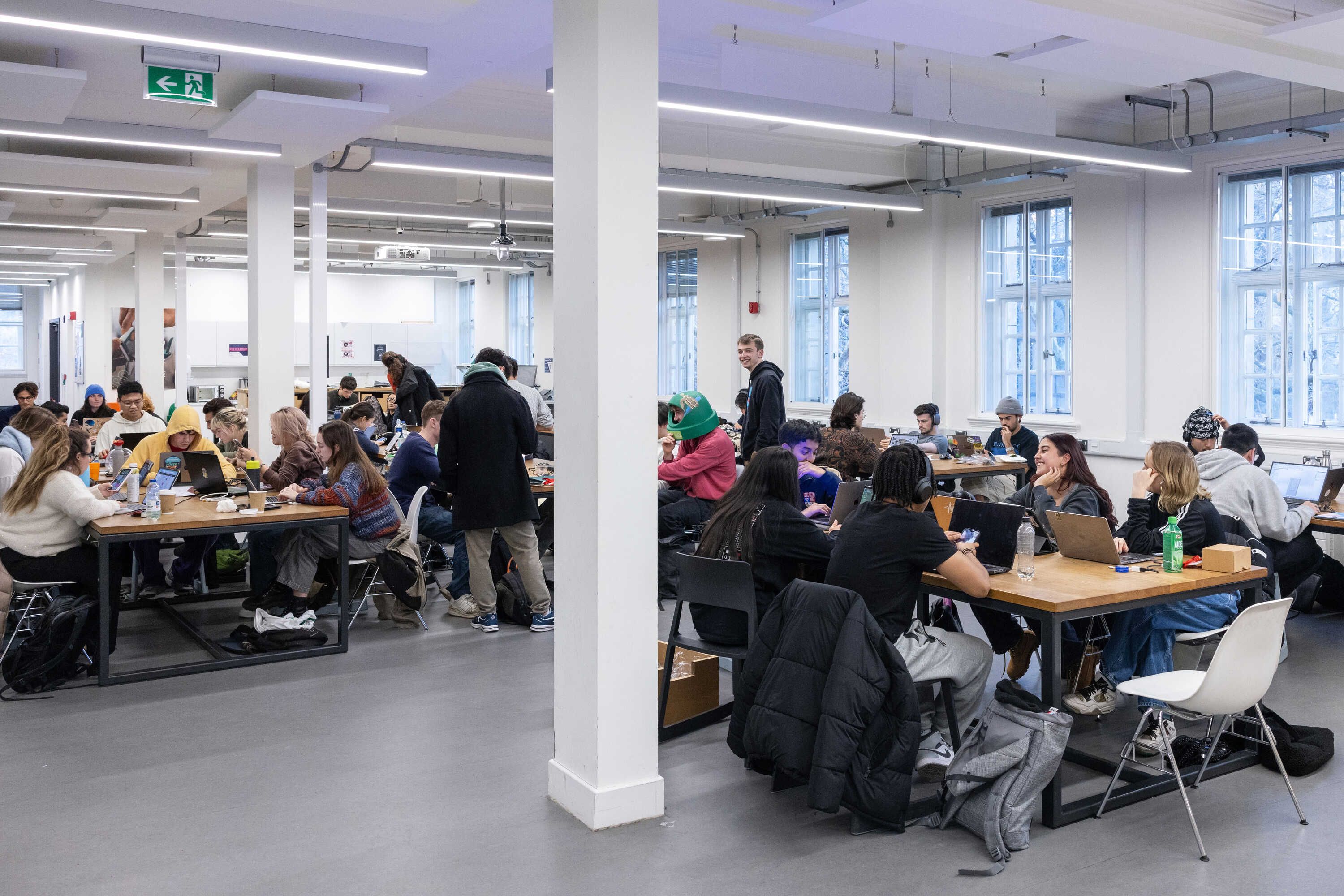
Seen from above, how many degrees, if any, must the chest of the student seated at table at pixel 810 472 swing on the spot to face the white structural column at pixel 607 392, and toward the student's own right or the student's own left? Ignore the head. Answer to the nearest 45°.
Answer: approximately 45° to the student's own right

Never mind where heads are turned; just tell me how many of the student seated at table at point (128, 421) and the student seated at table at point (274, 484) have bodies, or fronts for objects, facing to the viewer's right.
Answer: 0

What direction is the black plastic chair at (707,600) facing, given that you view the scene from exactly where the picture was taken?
facing away from the viewer and to the right of the viewer

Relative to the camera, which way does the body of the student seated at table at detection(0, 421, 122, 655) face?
to the viewer's right

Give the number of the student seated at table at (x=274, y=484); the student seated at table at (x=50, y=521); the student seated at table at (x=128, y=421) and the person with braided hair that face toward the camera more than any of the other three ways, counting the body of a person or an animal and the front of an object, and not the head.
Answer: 1

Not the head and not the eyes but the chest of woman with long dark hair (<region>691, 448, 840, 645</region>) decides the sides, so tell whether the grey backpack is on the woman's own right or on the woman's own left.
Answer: on the woman's own right

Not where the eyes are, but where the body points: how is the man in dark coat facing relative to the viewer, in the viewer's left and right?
facing away from the viewer

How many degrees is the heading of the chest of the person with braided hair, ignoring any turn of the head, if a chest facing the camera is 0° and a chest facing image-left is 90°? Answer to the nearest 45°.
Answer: approximately 225°

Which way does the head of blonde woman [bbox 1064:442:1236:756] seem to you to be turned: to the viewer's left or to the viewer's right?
to the viewer's left

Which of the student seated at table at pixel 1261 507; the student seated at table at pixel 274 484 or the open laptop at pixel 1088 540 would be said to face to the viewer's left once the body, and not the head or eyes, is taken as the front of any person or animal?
the student seated at table at pixel 274 484

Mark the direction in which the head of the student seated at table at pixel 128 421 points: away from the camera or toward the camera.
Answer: toward the camera

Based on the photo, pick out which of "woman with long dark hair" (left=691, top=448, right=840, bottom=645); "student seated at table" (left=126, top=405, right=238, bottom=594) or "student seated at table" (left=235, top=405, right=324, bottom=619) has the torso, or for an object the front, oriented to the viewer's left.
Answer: "student seated at table" (left=235, top=405, right=324, bottom=619)

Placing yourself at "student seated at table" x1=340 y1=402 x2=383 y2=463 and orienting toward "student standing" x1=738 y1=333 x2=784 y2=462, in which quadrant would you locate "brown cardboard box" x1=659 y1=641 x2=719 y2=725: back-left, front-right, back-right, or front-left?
front-right

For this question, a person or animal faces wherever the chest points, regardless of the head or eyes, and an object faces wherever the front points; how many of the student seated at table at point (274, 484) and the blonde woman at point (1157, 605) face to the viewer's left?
2

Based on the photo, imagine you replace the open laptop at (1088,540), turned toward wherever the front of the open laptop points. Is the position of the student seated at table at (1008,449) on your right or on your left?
on your left
